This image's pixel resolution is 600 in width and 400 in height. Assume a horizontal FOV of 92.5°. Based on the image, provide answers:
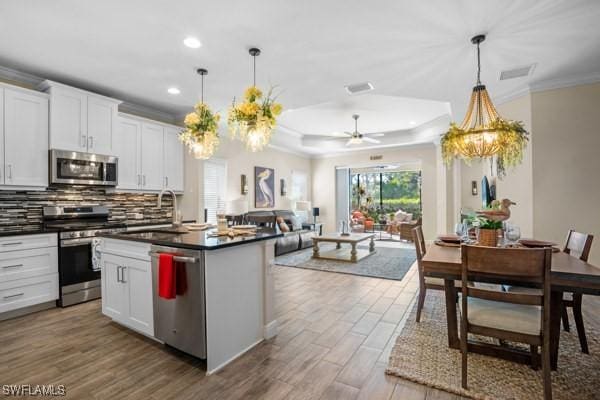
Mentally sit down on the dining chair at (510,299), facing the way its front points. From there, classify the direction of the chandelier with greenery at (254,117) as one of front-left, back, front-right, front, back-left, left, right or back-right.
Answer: left

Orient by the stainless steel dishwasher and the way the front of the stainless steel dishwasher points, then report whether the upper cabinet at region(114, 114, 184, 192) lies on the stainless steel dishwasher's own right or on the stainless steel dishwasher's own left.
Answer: on the stainless steel dishwasher's own right

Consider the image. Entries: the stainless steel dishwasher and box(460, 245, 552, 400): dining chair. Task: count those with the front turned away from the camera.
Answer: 1

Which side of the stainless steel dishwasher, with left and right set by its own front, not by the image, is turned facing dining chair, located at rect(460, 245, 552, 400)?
left

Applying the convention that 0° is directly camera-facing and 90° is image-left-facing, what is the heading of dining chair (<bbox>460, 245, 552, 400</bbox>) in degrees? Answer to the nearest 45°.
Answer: approximately 180°

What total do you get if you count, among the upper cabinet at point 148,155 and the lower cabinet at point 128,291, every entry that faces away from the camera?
0

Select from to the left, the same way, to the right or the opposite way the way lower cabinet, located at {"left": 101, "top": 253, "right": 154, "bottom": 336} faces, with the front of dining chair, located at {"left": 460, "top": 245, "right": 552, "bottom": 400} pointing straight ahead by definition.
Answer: the opposite way

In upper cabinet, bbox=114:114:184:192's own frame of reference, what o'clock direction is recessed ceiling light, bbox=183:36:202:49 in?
The recessed ceiling light is roughly at 1 o'clock from the upper cabinet.

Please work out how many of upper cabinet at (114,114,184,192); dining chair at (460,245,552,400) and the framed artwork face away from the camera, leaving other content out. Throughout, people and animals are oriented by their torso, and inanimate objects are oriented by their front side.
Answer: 1

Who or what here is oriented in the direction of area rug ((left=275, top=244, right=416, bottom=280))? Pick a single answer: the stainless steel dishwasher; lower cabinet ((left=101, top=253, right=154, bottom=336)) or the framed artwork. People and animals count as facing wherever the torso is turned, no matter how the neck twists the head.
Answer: the framed artwork

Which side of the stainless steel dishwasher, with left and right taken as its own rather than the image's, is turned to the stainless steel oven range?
right

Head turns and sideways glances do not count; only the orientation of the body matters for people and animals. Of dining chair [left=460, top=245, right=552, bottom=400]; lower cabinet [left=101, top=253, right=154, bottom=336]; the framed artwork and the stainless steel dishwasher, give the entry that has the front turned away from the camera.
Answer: the dining chair

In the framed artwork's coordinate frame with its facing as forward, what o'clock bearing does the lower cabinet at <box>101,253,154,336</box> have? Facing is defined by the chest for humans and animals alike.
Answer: The lower cabinet is roughly at 2 o'clock from the framed artwork.
